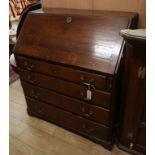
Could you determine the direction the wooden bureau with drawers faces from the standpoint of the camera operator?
facing the viewer and to the left of the viewer
